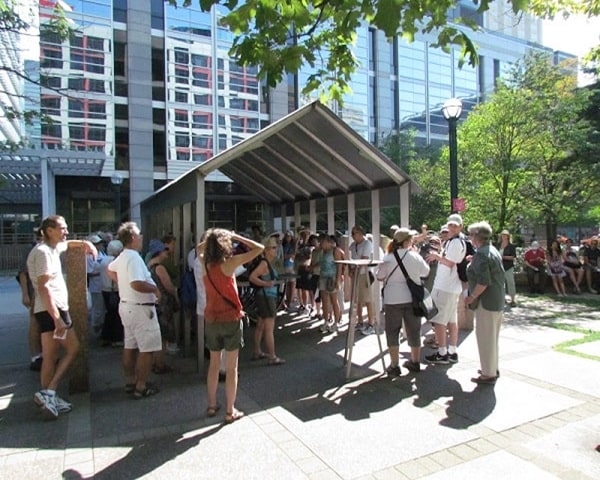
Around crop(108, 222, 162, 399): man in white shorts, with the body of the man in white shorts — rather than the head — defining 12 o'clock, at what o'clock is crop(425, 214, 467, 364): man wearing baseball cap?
The man wearing baseball cap is roughly at 12 o'clock from the man in white shorts.

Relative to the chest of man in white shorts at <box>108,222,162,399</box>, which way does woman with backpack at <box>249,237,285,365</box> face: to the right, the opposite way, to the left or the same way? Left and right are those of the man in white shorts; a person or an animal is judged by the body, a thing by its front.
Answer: the same way

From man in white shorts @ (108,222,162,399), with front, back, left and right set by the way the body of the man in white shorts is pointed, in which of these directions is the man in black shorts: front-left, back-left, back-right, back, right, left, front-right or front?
back

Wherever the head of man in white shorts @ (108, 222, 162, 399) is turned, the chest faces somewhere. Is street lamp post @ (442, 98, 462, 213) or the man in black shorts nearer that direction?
the street lamp post

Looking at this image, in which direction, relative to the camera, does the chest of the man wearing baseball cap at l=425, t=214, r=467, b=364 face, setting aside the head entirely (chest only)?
to the viewer's left

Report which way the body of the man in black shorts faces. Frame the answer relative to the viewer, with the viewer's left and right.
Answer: facing to the right of the viewer

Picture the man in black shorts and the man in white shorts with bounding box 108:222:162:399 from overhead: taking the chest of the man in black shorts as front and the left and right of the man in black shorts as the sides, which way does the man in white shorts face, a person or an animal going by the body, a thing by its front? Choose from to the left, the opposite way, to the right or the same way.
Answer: the same way

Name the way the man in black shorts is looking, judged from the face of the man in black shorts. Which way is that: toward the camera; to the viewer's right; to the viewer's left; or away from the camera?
to the viewer's right

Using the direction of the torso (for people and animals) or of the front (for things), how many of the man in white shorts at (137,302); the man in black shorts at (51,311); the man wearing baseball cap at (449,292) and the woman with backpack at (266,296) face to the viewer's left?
1

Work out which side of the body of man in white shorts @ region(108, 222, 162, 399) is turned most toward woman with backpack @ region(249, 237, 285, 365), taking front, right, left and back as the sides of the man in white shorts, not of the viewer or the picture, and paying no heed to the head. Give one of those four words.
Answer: front

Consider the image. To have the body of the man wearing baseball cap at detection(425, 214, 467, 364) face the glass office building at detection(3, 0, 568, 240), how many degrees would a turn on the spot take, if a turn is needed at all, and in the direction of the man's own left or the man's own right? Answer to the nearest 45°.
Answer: approximately 45° to the man's own right

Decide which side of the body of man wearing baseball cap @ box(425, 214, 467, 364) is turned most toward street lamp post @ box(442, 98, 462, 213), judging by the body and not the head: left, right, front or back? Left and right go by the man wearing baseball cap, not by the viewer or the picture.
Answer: right

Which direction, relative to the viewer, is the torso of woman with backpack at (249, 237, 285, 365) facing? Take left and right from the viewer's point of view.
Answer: facing to the right of the viewer

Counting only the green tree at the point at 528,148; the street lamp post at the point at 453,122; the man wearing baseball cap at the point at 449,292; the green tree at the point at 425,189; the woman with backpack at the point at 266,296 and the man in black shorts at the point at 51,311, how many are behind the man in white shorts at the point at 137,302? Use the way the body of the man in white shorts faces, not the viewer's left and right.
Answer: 1

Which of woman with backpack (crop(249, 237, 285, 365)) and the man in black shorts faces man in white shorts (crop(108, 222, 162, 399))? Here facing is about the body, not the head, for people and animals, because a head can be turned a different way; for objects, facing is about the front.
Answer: the man in black shorts

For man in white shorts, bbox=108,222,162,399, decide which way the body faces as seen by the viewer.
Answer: to the viewer's right
